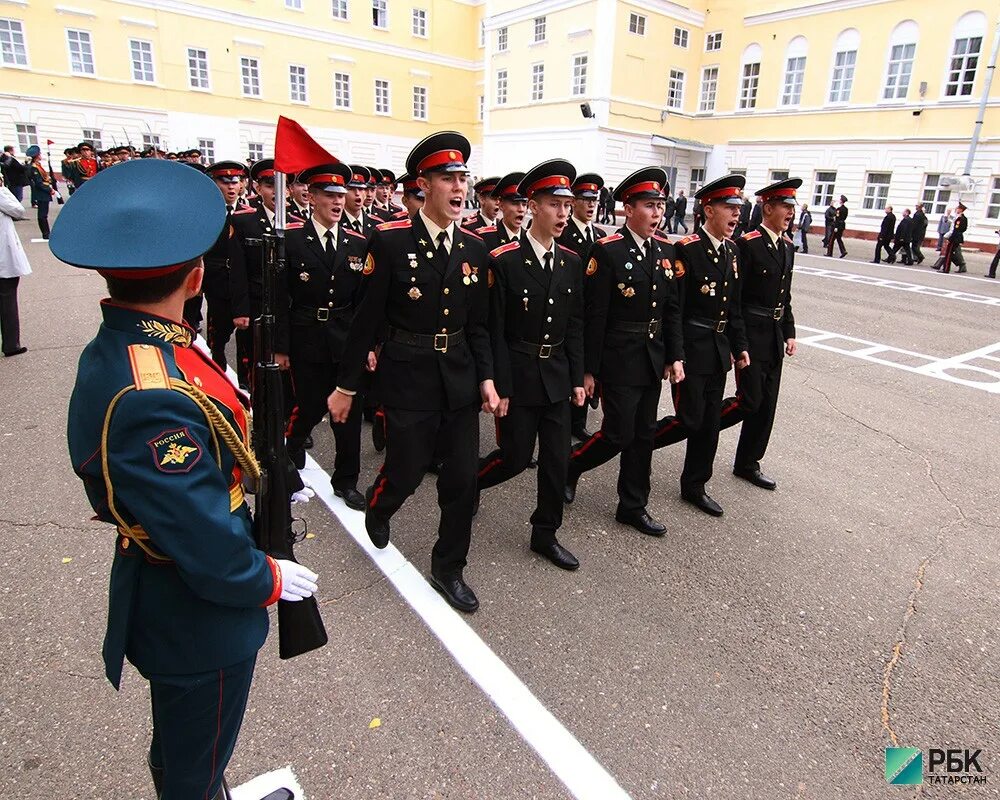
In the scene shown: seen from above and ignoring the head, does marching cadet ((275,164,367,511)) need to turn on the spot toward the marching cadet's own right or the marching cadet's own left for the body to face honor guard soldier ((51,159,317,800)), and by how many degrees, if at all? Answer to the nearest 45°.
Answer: approximately 45° to the marching cadet's own right

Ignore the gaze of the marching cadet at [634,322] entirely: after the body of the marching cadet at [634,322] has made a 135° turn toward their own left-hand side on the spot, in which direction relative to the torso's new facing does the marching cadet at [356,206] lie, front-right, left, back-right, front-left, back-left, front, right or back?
front-left

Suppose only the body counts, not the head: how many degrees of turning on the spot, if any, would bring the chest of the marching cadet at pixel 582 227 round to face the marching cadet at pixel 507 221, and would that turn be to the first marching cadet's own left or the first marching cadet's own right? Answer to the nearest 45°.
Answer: approximately 90° to the first marching cadet's own right

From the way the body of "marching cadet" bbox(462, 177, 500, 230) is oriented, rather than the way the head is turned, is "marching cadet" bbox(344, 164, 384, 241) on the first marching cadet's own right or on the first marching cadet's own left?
on the first marching cadet's own right

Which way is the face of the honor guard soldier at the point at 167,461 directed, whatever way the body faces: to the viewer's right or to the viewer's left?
to the viewer's right

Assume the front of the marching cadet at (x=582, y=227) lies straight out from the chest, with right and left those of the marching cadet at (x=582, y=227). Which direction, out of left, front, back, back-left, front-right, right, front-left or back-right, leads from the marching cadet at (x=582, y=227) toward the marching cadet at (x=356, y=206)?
back-right

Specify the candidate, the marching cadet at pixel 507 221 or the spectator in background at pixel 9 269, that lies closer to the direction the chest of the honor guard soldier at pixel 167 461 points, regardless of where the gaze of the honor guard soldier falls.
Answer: the marching cadet

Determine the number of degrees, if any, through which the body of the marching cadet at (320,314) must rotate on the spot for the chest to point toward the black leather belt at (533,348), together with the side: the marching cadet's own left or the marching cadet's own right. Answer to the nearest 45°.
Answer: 0° — they already face it

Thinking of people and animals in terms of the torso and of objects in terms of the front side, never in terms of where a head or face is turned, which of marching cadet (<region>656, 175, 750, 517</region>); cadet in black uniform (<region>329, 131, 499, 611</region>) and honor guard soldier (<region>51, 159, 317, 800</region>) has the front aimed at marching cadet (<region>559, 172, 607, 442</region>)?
the honor guard soldier

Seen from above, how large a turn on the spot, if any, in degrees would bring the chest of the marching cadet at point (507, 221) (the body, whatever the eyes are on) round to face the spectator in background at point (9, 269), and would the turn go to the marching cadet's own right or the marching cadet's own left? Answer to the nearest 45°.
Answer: approximately 135° to the marching cadet's own right

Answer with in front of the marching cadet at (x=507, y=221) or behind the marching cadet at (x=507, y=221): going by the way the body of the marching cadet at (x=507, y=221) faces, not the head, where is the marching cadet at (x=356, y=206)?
behind

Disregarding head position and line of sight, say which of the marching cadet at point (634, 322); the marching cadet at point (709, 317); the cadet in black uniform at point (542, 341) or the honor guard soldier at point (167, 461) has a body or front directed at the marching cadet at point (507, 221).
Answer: the honor guard soldier

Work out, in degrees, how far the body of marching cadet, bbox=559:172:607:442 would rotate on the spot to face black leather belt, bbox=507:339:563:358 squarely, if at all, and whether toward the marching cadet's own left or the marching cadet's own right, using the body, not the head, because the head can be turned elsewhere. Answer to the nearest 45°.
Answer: approximately 45° to the marching cadet's own right

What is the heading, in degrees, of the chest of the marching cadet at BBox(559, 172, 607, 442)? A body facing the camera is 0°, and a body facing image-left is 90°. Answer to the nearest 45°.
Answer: approximately 315°

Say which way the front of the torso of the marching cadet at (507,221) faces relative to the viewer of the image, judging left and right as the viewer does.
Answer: facing the viewer and to the right of the viewer
